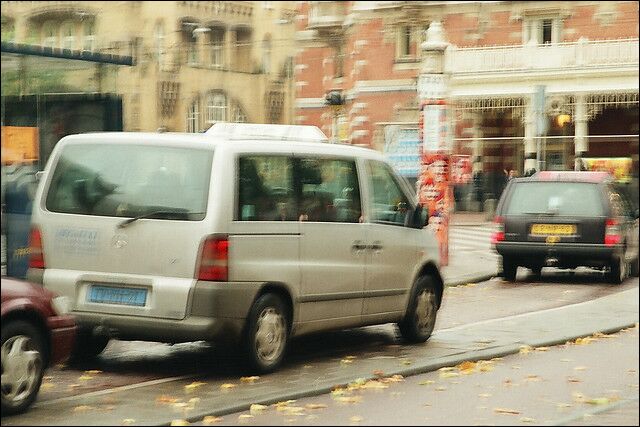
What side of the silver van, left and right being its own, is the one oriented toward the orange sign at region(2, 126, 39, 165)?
left

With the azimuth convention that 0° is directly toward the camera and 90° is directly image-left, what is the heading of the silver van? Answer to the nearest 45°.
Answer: approximately 225°

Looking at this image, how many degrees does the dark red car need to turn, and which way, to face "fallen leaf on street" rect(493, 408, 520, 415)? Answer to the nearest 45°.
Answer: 0° — it already faces it

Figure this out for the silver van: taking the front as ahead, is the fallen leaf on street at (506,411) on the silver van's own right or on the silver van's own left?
on the silver van's own right

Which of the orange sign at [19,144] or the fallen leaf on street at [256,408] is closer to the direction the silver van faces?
the orange sign

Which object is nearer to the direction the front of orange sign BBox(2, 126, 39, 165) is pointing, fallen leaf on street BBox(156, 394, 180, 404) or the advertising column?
the fallen leaf on street

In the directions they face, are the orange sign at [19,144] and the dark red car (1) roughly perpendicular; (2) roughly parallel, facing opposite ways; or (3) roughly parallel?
roughly perpendicular

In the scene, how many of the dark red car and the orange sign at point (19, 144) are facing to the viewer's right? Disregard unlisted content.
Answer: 1
